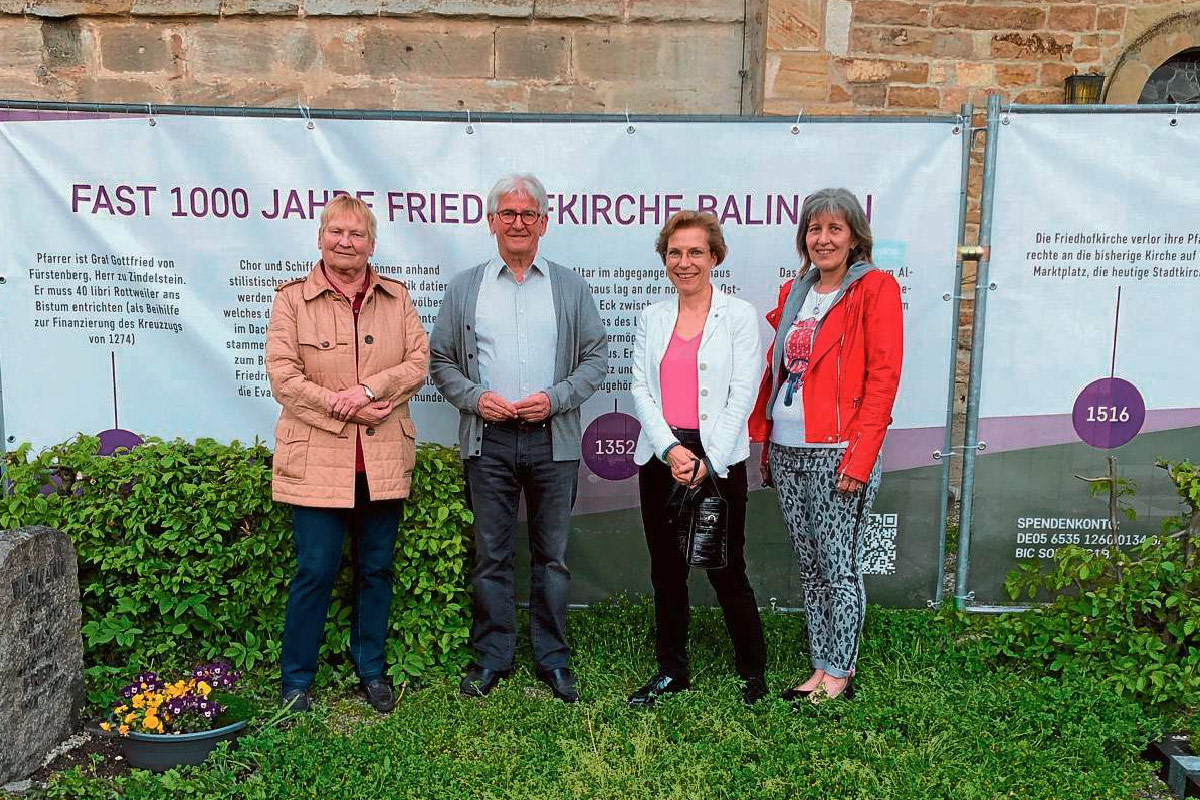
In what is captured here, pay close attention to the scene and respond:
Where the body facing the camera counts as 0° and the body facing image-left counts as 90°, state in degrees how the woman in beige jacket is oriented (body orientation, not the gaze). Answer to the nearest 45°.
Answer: approximately 0°

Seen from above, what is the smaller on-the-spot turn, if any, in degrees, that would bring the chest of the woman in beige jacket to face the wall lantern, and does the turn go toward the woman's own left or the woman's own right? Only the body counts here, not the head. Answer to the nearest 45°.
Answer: approximately 90° to the woman's own left

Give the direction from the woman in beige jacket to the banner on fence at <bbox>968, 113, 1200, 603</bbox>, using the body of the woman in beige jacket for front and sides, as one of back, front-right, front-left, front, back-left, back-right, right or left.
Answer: left

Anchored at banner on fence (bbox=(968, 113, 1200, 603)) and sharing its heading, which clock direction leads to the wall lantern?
The wall lantern is roughly at 6 o'clock from the banner on fence.

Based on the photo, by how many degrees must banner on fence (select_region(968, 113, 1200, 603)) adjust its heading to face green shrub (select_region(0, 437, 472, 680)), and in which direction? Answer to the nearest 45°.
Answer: approximately 45° to its right

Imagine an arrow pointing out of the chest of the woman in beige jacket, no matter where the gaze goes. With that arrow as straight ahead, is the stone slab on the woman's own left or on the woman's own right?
on the woman's own right

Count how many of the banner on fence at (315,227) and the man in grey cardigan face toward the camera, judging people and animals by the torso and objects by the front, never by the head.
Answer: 2
